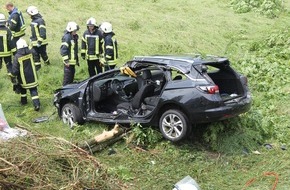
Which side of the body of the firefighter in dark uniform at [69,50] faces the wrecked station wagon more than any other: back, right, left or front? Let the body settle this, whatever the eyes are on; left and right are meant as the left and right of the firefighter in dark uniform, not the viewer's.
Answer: front

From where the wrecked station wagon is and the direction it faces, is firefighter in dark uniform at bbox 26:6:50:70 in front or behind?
in front

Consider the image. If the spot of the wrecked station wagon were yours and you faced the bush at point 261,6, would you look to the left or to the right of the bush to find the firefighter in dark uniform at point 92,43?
left

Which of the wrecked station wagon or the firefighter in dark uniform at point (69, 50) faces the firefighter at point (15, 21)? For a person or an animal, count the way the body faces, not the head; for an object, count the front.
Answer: the wrecked station wagon

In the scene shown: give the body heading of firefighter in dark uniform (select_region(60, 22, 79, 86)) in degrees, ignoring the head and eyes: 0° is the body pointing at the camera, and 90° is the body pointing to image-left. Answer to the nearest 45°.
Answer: approximately 315°

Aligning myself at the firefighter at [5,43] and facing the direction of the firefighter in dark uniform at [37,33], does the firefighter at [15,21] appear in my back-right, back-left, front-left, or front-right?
front-left

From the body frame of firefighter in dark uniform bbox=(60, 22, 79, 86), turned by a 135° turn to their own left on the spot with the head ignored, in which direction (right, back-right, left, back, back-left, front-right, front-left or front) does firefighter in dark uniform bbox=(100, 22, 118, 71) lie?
right

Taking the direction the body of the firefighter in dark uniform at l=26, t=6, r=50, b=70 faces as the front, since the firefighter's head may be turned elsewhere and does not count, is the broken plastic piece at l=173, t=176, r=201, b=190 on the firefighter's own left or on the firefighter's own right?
on the firefighter's own left

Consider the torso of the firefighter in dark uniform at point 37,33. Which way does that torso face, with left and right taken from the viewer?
facing the viewer and to the left of the viewer
